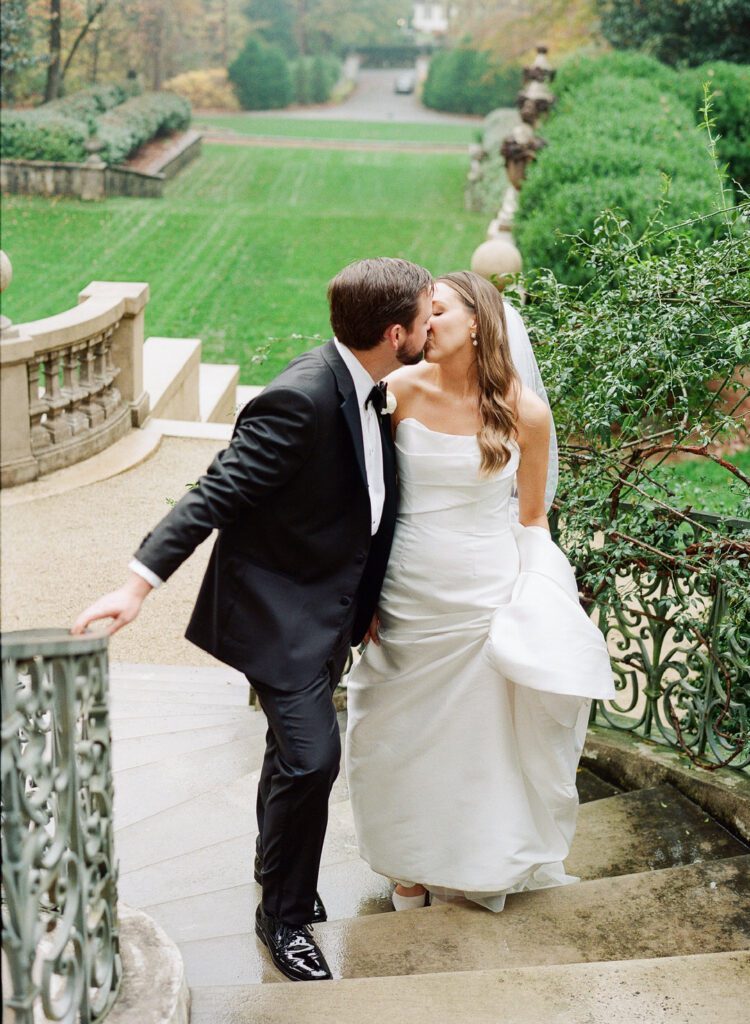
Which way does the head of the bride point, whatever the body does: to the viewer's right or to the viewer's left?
to the viewer's left

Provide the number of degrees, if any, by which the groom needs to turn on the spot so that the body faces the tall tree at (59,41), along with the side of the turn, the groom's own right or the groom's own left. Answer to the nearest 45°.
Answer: approximately 135° to the groom's own left

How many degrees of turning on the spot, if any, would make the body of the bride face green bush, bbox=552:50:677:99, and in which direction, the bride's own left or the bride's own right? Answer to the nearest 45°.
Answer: approximately 135° to the bride's own right
